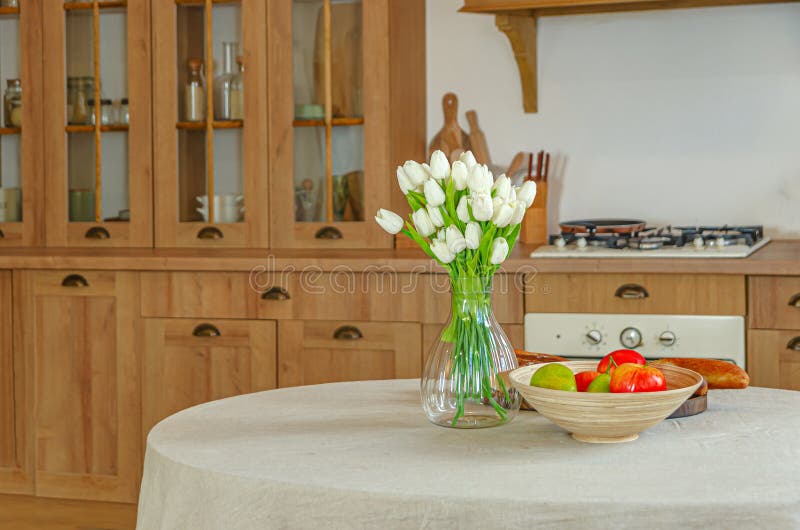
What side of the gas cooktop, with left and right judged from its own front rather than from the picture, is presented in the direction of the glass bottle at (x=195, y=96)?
right

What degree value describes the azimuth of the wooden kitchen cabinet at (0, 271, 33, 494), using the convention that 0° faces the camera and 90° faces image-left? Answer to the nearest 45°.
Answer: approximately 0°

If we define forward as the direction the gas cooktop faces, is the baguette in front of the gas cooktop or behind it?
in front

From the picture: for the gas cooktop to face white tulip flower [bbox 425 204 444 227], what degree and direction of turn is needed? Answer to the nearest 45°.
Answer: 0° — it already faces it

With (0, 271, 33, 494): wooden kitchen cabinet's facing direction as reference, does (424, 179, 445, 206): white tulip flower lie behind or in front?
in front

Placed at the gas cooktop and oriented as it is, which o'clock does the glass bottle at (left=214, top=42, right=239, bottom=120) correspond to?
The glass bottle is roughly at 3 o'clock from the gas cooktop.

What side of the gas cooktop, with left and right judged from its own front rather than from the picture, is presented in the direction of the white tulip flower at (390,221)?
front

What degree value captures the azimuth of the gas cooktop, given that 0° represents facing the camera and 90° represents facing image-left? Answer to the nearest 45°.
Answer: approximately 0°

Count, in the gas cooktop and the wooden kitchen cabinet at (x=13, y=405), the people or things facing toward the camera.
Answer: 2

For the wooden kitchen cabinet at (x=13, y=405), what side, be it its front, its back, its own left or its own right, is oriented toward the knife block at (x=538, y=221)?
left

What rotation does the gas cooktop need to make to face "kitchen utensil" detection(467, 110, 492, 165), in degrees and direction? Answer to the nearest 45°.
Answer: approximately 135° to its right

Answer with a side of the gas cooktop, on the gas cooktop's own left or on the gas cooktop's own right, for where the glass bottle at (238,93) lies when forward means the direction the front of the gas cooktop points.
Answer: on the gas cooktop's own right

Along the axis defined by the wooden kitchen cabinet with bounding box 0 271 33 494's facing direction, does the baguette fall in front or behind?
in front
